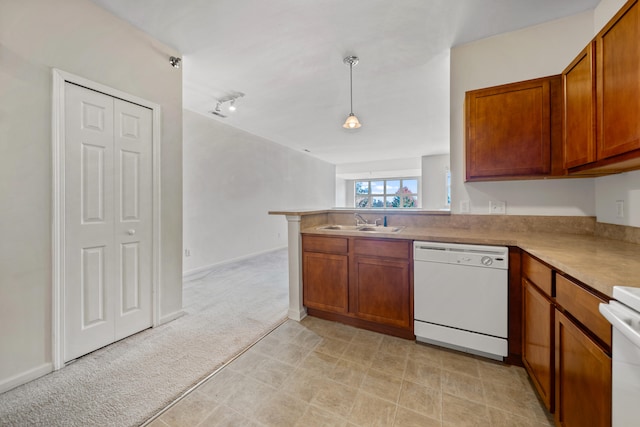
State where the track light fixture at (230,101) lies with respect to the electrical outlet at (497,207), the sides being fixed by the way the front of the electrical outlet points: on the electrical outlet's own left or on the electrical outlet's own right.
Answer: on the electrical outlet's own right

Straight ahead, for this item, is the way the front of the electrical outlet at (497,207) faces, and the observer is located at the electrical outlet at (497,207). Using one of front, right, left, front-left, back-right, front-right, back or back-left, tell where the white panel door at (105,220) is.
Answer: front-right

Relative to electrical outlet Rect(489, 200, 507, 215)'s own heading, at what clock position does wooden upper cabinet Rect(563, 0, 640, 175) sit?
The wooden upper cabinet is roughly at 11 o'clock from the electrical outlet.

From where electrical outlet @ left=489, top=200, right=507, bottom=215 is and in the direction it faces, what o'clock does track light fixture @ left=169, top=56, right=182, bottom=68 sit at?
The track light fixture is roughly at 2 o'clock from the electrical outlet.

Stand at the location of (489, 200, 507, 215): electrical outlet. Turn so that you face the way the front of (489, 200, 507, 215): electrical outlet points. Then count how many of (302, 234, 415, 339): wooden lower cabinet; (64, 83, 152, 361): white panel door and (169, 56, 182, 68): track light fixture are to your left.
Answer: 0

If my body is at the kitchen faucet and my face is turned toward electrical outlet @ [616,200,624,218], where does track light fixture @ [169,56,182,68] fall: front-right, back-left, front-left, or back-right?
back-right

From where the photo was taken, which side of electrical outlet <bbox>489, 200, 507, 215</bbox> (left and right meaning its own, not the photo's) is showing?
front

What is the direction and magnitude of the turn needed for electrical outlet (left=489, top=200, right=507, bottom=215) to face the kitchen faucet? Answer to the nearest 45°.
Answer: approximately 90° to its right

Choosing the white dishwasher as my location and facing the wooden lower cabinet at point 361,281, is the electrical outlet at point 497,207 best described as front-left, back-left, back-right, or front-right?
back-right

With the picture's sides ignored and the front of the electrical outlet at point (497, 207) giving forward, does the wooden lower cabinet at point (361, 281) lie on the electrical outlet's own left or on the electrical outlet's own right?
on the electrical outlet's own right
